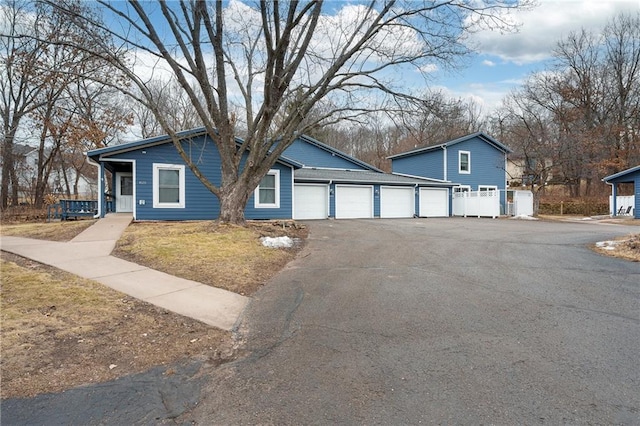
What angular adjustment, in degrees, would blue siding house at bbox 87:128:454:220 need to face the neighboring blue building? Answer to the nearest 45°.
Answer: approximately 90° to its left

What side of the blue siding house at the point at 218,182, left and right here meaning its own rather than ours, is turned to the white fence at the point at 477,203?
left

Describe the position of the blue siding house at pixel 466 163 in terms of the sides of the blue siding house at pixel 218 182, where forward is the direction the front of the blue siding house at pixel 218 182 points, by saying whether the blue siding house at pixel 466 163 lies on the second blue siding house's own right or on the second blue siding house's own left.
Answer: on the second blue siding house's own left

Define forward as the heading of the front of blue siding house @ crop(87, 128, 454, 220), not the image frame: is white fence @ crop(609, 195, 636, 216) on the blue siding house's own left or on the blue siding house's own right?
on the blue siding house's own left

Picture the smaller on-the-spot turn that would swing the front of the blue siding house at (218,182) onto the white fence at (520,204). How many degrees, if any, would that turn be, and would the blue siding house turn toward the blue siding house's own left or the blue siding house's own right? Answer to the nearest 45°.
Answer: approximately 90° to the blue siding house's own left

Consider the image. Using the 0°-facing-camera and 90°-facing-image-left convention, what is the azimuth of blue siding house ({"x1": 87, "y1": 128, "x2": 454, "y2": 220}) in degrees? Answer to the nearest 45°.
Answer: approximately 0°
